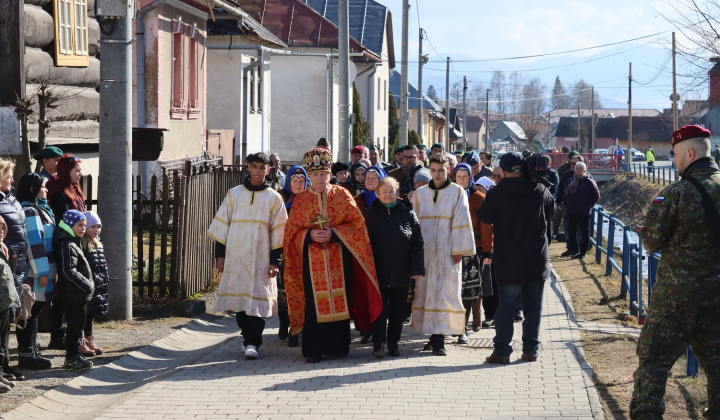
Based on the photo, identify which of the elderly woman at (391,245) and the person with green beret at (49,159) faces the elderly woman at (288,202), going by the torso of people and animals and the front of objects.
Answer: the person with green beret

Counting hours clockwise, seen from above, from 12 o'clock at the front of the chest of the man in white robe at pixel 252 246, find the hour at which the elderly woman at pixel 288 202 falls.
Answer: The elderly woman is roughly at 7 o'clock from the man in white robe.

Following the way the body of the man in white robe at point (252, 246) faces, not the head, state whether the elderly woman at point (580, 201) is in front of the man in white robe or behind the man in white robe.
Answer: behind

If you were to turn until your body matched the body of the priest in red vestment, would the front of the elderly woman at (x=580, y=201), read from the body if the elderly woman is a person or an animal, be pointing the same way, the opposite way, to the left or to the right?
the same way

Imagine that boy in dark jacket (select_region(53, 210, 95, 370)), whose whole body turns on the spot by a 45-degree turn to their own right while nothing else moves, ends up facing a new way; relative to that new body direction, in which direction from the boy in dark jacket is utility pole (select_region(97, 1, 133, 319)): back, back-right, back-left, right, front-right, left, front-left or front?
back-left

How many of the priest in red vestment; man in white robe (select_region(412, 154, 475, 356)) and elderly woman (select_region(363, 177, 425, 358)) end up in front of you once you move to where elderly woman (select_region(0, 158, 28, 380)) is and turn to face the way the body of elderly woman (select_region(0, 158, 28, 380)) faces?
3

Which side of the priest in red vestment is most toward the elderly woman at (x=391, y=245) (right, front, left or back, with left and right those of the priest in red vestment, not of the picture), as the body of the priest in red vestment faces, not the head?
left

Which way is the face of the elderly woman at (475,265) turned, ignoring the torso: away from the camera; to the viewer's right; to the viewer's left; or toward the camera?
toward the camera

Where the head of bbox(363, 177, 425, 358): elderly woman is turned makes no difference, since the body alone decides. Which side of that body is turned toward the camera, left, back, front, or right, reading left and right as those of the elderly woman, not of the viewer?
front

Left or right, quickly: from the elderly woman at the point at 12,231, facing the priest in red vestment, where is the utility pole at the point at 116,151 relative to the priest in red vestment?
left

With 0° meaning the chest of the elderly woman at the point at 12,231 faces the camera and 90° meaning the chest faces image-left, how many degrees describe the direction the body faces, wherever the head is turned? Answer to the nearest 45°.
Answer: approximately 270°

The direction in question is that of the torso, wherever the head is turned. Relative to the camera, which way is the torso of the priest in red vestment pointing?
toward the camera

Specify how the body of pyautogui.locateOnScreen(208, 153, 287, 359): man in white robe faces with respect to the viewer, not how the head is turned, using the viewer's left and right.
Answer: facing the viewer

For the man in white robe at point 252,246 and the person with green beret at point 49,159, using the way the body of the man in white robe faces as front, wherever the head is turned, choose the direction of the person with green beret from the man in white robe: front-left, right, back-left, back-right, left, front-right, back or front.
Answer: right

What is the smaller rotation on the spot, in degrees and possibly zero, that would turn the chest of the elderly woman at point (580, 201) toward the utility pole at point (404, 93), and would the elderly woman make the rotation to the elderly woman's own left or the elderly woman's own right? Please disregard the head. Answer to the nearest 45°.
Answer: approximately 135° to the elderly woman's own right

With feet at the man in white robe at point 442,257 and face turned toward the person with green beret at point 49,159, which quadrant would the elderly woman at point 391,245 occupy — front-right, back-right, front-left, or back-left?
front-left
